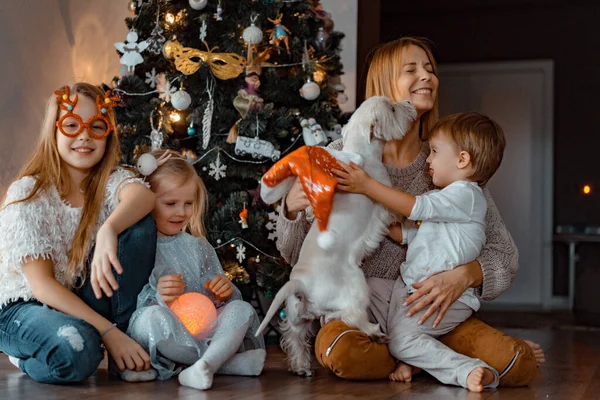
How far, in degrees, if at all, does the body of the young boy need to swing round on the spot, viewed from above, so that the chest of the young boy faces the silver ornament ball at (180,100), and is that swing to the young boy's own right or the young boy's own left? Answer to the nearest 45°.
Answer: approximately 45° to the young boy's own right

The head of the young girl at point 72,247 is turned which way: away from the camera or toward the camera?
toward the camera

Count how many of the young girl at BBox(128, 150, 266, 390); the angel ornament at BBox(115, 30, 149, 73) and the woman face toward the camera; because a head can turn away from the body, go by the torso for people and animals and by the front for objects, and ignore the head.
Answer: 3

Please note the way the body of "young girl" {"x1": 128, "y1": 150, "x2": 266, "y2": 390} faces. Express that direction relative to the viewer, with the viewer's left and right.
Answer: facing the viewer

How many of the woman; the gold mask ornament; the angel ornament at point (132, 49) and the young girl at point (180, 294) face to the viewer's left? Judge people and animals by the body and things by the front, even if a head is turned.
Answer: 0

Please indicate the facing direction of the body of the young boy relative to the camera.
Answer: to the viewer's left

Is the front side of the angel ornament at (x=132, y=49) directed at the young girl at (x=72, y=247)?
yes

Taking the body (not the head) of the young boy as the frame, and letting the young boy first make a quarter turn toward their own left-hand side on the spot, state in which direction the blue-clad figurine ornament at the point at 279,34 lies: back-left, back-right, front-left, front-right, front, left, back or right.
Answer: back-right

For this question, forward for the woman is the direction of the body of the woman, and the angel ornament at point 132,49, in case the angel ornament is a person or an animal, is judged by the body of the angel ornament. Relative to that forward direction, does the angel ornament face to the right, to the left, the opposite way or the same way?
the same way

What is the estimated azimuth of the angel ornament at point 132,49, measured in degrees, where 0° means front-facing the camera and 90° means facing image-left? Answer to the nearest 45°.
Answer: approximately 0°

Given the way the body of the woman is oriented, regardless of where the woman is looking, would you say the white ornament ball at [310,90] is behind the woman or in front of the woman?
behind

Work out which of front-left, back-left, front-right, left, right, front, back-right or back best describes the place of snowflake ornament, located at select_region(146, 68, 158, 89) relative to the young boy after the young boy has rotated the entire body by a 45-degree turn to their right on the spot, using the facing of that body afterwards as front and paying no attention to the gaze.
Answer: front

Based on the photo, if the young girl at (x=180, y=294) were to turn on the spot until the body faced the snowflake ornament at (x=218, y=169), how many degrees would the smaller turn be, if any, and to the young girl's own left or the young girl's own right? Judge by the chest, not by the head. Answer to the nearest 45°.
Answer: approximately 180°

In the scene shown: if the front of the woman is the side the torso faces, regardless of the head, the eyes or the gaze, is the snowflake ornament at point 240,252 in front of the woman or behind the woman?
behind

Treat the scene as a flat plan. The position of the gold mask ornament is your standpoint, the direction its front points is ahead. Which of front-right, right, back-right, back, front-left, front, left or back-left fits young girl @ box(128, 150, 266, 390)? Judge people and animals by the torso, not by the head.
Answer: front

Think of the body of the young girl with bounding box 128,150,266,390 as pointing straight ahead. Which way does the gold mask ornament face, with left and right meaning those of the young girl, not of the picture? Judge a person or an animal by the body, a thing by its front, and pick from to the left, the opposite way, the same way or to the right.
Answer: the same way
